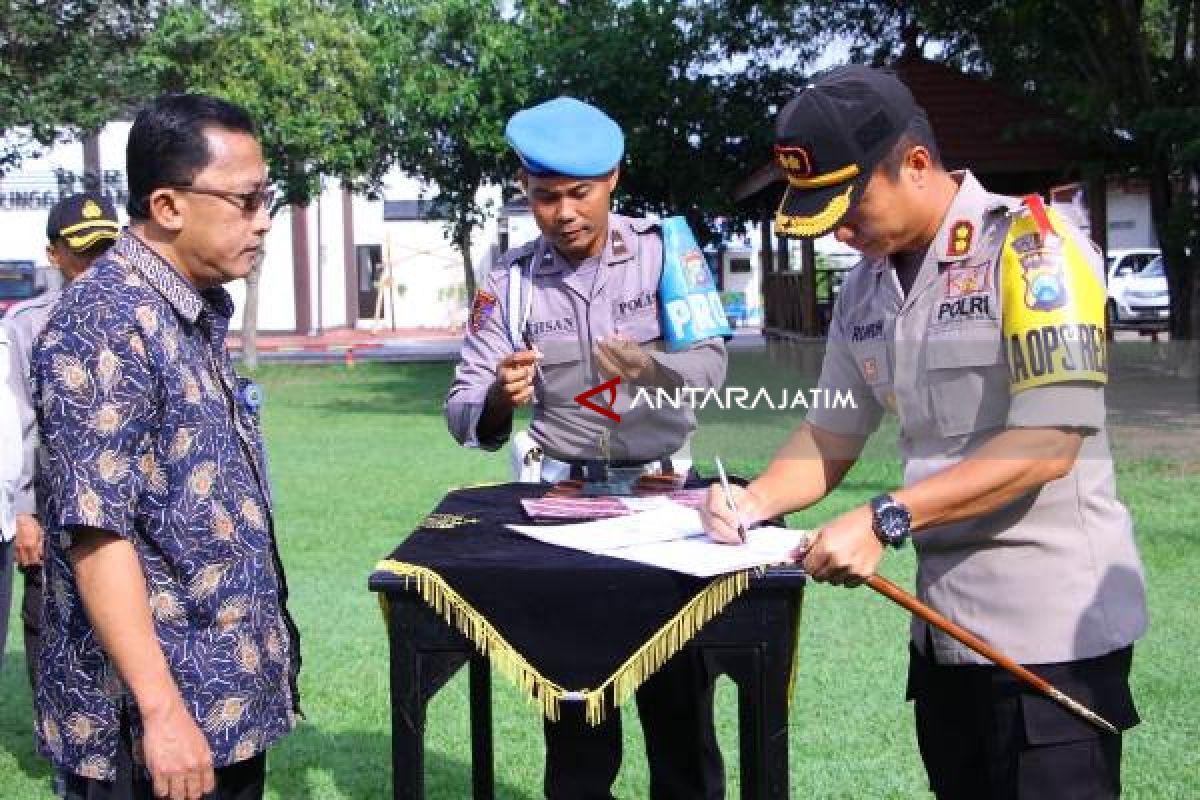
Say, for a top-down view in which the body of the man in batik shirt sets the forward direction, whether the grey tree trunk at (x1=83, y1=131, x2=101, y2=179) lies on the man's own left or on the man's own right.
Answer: on the man's own left

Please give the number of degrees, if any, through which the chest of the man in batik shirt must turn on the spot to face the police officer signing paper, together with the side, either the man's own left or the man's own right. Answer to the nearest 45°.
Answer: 0° — they already face them

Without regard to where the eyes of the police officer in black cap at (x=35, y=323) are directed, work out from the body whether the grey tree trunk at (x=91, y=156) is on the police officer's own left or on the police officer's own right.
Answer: on the police officer's own left

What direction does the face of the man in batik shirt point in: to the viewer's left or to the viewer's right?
to the viewer's right

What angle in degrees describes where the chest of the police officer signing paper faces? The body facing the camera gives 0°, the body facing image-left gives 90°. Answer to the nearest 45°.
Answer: approximately 45°

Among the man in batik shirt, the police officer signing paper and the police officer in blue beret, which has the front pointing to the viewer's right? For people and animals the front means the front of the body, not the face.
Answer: the man in batik shirt

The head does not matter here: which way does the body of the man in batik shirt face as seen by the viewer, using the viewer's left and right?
facing to the right of the viewer

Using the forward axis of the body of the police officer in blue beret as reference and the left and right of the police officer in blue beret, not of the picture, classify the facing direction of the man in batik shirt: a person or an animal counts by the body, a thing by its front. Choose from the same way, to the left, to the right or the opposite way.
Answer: to the left

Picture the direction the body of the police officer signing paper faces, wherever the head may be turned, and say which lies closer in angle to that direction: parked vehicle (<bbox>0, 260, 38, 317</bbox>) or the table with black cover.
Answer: the table with black cover

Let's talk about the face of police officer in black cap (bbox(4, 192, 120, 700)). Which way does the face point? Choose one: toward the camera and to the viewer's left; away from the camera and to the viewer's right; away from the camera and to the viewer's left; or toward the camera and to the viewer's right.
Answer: toward the camera and to the viewer's right
